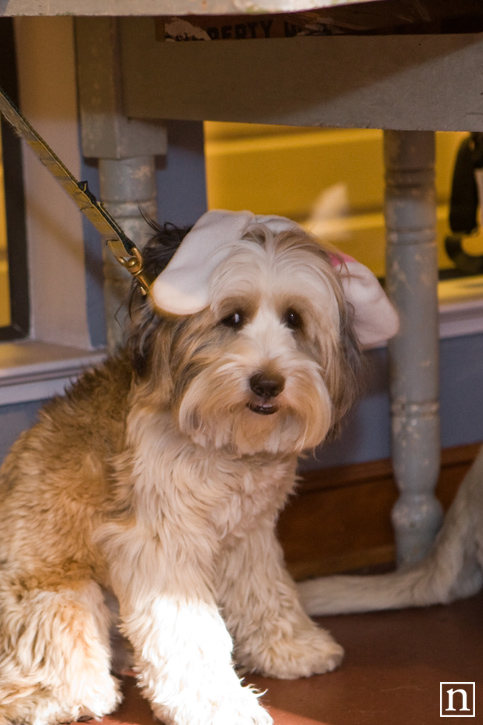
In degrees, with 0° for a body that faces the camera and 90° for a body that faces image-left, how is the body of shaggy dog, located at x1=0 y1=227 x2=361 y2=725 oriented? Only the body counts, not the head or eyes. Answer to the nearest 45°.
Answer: approximately 315°
